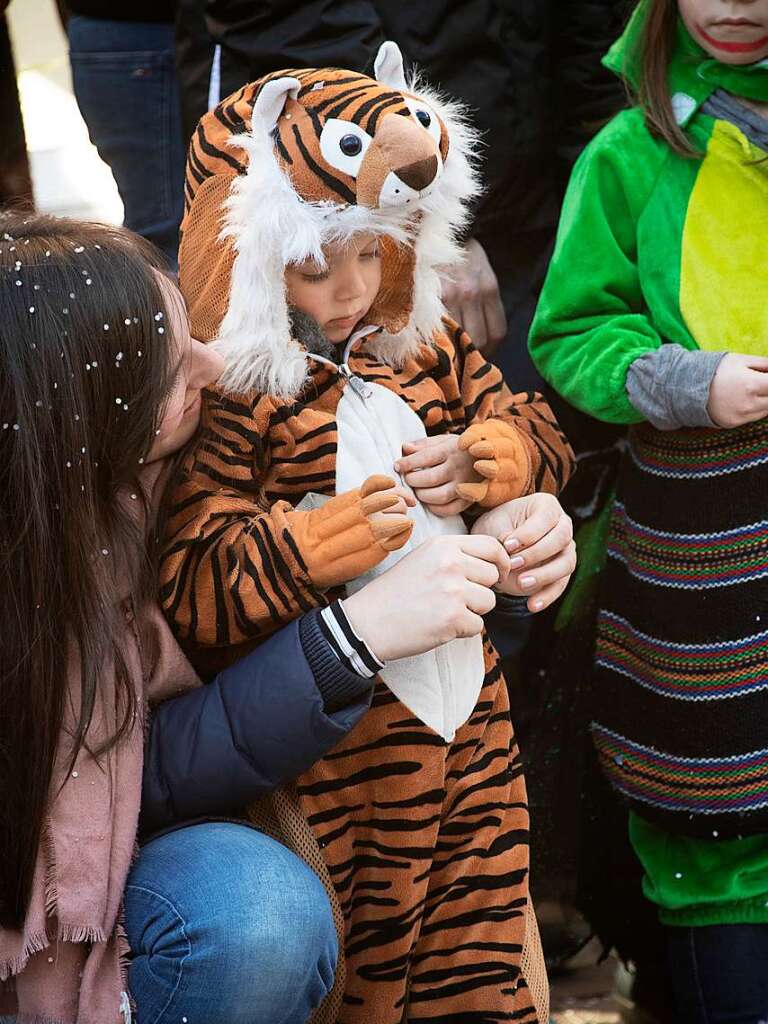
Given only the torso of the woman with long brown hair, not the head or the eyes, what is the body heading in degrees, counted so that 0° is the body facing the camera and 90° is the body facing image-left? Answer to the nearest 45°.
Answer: approximately 270°

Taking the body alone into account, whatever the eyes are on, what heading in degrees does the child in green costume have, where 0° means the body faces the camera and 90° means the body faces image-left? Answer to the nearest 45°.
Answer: approximately 0°

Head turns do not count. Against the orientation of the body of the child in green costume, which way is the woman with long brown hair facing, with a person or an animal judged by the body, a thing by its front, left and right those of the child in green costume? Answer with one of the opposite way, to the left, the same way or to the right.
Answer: to the left

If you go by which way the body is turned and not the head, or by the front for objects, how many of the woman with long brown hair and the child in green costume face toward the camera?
1

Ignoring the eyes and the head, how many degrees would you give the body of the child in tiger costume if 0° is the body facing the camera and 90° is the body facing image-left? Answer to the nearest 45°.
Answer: approximately 315°
